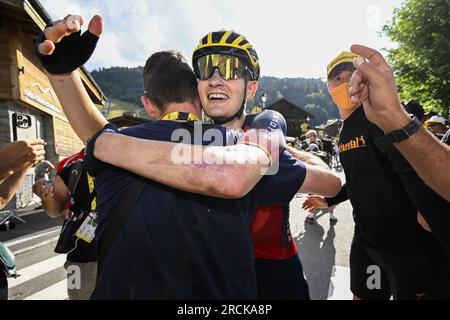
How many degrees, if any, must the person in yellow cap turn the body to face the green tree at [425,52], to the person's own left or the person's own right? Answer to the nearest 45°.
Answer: approximately 135° to the person's own right

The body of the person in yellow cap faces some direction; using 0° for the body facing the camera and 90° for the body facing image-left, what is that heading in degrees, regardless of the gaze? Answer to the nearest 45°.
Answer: approximately 45°
